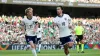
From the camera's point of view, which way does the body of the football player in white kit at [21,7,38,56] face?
toward the camera
